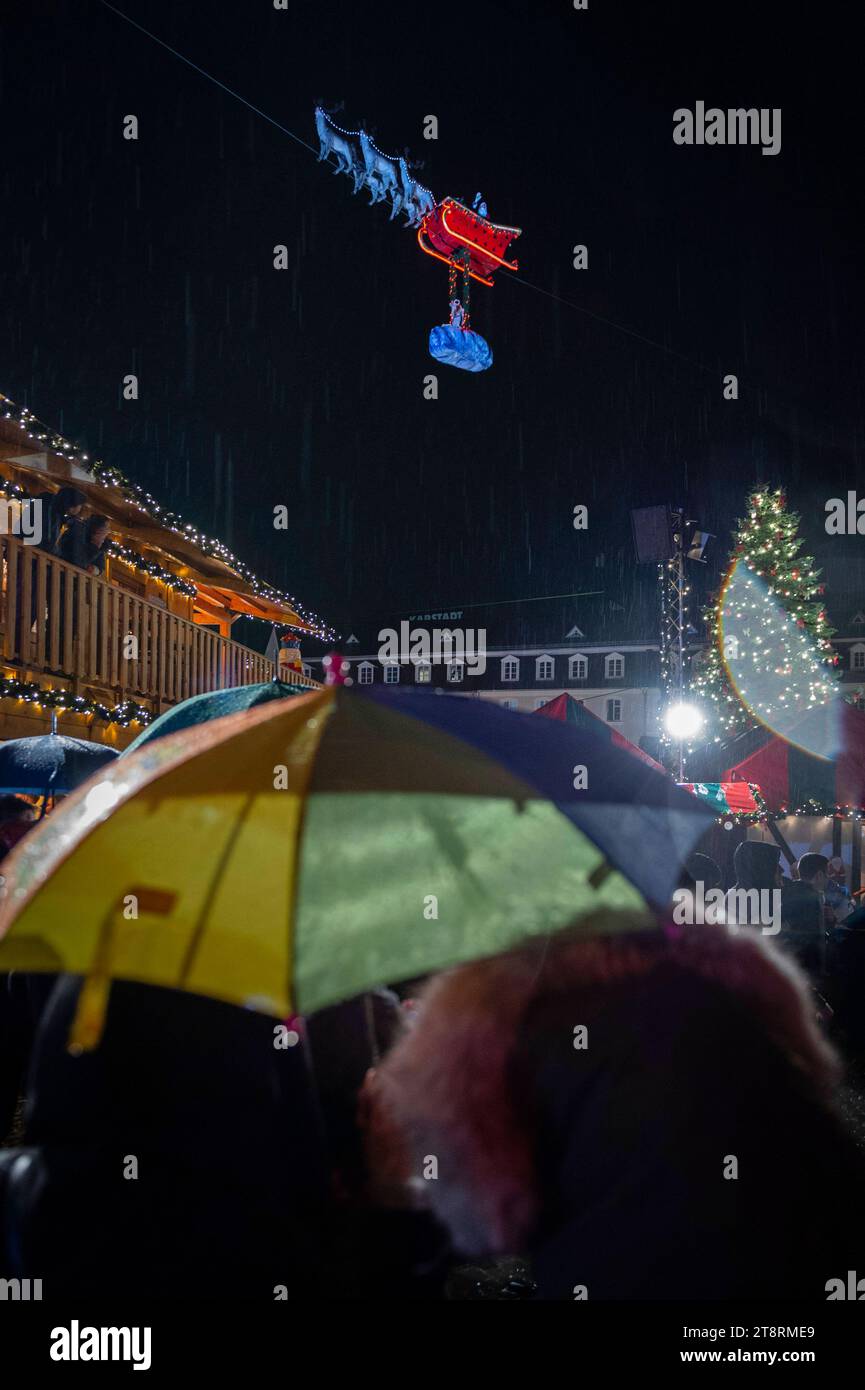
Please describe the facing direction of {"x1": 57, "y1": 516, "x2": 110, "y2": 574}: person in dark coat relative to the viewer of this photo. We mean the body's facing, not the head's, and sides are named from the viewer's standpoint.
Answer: facing to the right of the viewer

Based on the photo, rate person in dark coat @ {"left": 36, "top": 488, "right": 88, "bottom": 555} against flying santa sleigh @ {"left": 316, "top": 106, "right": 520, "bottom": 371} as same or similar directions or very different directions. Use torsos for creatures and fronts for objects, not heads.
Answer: very different directions

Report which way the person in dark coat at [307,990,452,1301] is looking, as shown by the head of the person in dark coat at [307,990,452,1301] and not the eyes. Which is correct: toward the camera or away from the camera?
away from the camera

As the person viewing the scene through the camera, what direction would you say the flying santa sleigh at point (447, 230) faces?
facing to the left of the viewer

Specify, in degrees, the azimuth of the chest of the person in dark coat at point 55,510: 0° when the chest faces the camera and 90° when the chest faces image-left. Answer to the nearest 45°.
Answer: approximately 270°

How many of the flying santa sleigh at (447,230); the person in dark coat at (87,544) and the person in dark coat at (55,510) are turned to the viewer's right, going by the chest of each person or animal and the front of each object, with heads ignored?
2

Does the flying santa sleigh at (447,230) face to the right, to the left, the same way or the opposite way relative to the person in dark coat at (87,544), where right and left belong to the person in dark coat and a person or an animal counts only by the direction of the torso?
the opposite way

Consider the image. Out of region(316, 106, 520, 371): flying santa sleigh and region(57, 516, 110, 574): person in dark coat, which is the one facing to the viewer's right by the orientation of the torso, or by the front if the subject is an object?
the person in dark coat

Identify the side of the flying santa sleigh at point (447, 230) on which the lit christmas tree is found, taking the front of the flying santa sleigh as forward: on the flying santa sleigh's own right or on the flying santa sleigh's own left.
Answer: on the flying santa sleigh's own right
